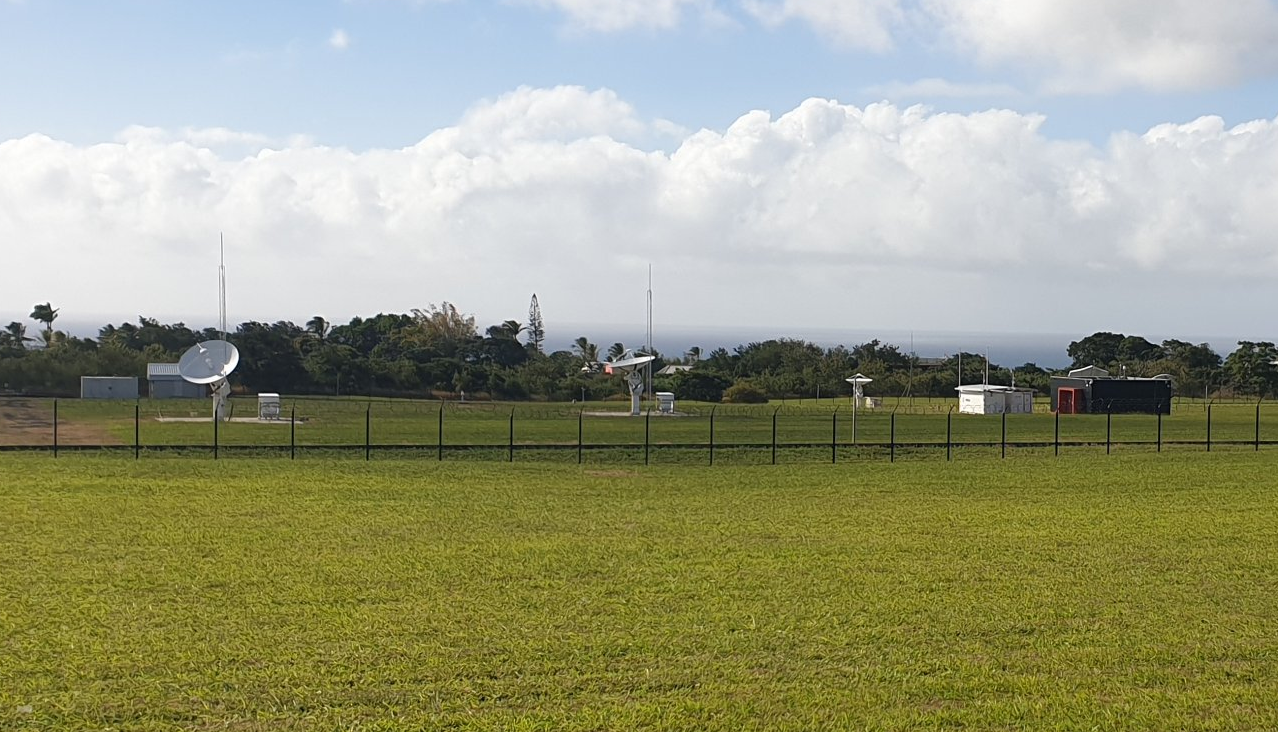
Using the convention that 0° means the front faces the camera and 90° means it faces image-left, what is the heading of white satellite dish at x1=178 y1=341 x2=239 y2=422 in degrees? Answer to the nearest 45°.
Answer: approximately 45°
